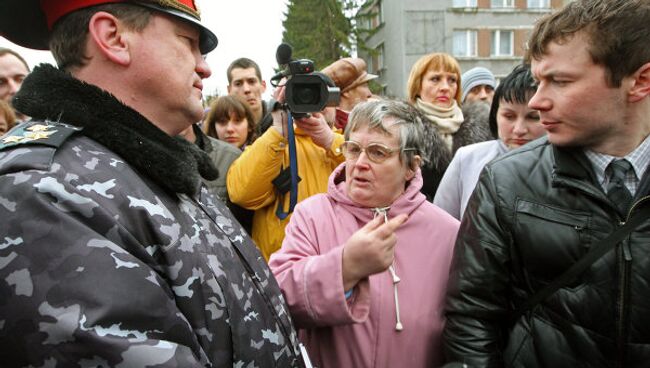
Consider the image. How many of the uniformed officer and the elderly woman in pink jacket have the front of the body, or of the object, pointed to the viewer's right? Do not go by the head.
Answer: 1

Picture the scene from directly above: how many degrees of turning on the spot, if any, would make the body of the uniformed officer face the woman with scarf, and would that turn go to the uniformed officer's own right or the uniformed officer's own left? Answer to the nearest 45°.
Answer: approximately 45° to the uniformed officer's own left

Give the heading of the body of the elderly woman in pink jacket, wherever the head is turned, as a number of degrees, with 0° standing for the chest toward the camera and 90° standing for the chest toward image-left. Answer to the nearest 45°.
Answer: approximately 0°

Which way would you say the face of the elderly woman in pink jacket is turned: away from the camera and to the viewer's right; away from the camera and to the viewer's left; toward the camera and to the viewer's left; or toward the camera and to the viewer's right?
toward the camera and to the viewer's left

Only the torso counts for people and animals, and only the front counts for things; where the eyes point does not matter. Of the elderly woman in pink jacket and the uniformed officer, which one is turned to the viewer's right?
the uniformed officer

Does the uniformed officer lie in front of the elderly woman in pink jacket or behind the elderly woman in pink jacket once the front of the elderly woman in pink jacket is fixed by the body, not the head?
in front

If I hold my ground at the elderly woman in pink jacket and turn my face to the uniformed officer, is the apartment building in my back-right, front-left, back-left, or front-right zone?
back-right

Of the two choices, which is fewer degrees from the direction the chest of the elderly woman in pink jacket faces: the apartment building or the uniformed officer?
the uniformed officer

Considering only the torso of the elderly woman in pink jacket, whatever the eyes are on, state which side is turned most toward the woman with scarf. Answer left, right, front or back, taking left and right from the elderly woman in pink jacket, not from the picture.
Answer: back

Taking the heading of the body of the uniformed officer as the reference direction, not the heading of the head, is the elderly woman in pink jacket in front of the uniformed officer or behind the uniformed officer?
in front

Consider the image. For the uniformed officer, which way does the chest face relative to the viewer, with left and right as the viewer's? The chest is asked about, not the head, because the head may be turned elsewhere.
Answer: facing to the right of the viewer

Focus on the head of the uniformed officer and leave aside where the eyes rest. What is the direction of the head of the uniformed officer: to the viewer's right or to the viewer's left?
to the viewer's right
